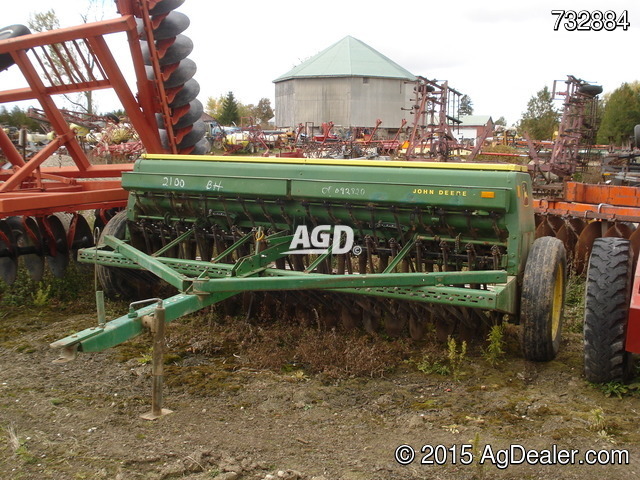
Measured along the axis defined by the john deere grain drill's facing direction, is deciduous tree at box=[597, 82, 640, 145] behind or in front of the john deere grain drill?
behind

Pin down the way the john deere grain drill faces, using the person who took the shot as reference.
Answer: facing the viewer and to the left of the viewer

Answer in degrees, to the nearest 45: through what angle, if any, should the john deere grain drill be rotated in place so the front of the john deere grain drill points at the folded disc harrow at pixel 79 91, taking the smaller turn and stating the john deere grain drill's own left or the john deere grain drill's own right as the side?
approximately 90° to the john deere grain drill's own right

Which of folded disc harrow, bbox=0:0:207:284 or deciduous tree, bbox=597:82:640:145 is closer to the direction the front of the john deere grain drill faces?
the folded disc harrow
